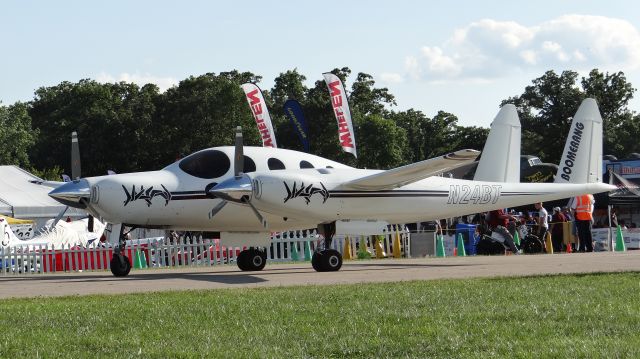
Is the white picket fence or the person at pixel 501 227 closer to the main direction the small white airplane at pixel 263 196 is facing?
the white picket fence

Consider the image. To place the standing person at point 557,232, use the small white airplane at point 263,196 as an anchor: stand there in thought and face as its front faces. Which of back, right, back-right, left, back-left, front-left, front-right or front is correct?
back

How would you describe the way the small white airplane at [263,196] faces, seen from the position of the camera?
facing the viewer and to the left of the viewer

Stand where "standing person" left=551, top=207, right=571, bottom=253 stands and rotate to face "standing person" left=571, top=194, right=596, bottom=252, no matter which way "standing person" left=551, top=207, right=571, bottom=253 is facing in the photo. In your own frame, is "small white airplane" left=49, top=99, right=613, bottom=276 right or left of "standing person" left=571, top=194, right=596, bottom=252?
right

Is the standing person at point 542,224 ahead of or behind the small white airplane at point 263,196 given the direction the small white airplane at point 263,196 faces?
behind

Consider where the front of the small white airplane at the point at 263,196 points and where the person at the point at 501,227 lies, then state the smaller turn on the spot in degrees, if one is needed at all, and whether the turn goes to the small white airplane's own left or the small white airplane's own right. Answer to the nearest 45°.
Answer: approximately 180°
